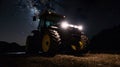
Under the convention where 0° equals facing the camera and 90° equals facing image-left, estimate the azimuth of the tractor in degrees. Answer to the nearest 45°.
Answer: approximately 315°
